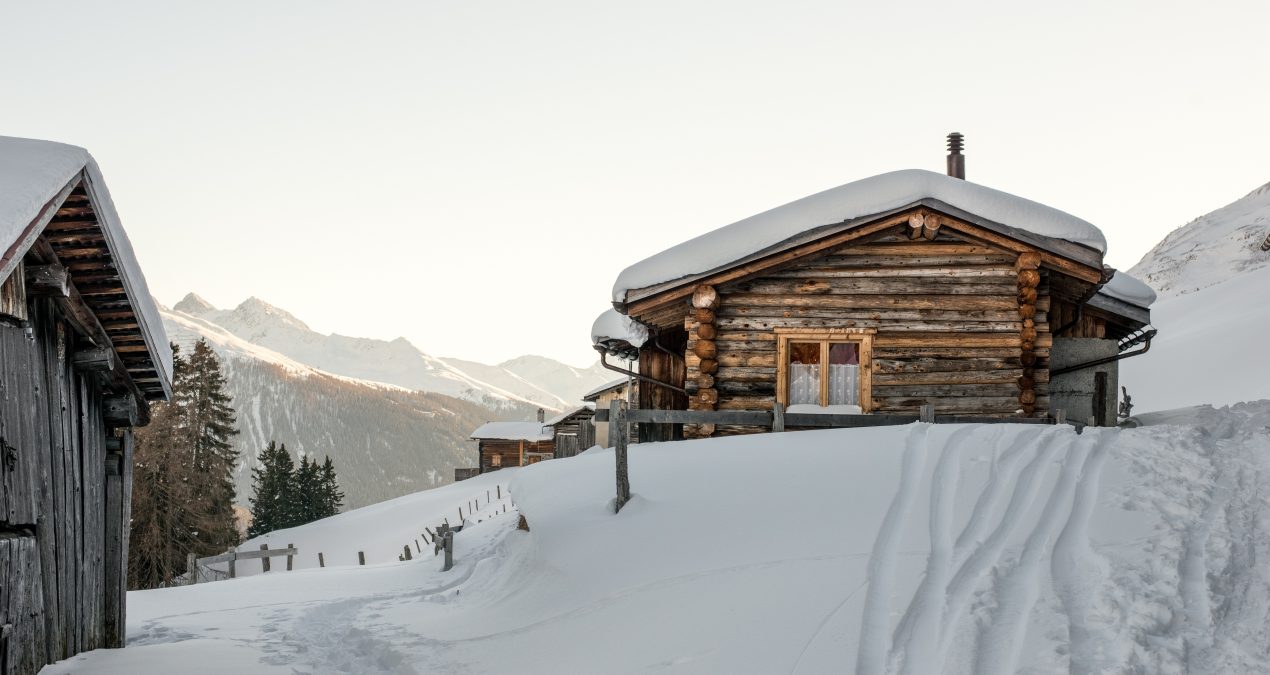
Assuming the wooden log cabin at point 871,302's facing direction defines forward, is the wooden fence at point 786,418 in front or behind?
in front

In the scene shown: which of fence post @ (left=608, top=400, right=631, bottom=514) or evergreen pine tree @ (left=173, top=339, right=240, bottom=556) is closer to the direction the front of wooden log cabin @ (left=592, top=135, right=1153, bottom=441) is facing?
the fence post

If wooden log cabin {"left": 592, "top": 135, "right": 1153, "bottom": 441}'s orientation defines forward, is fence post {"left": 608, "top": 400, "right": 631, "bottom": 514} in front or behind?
in front

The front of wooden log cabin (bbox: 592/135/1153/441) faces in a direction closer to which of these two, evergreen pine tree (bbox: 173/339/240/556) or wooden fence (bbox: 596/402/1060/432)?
the wooden fence

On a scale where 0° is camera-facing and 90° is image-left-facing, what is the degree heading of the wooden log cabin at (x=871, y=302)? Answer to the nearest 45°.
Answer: approximately 0°

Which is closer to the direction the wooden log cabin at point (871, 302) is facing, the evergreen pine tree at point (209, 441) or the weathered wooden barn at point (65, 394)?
the weathered wooden barn
